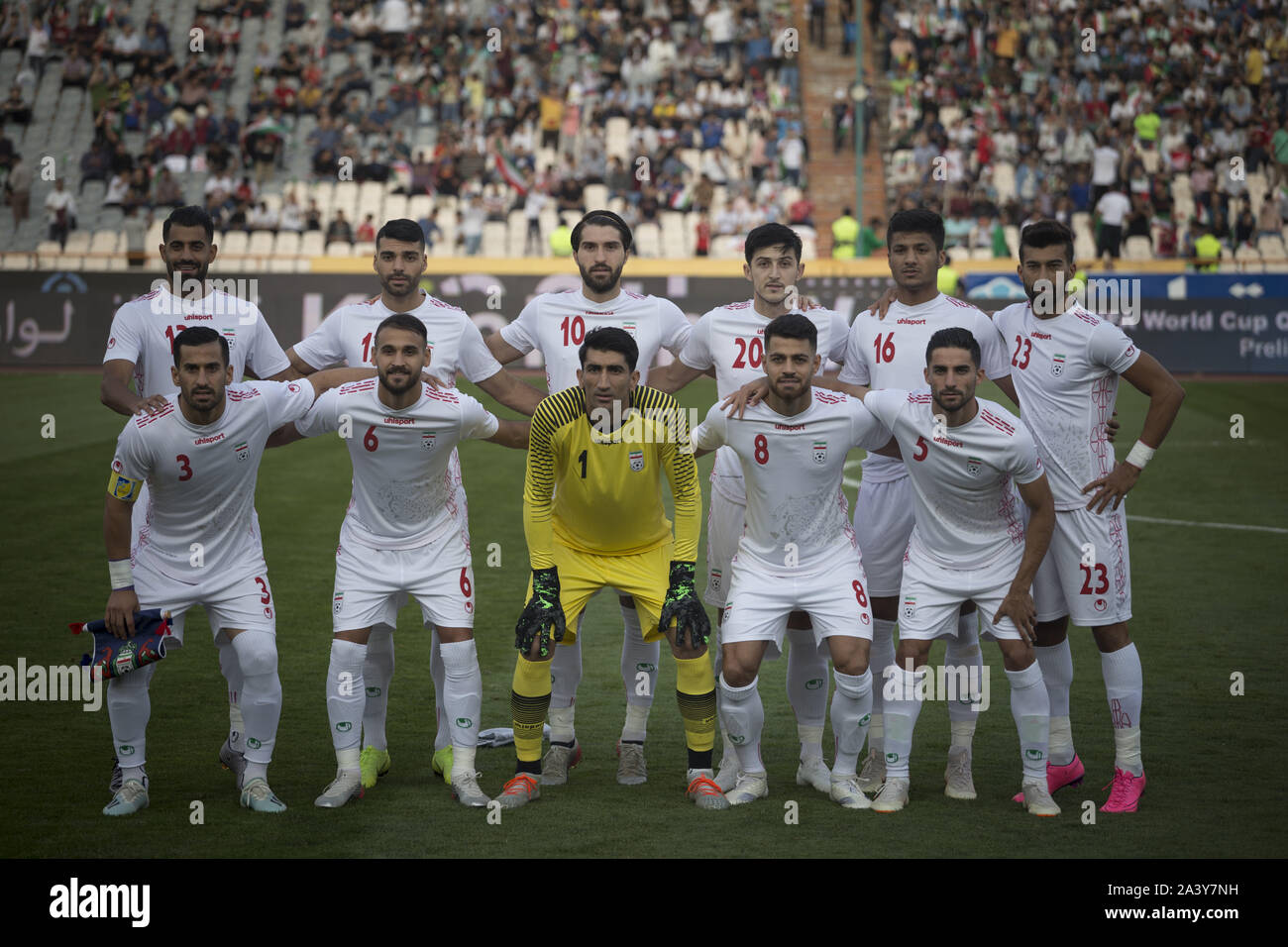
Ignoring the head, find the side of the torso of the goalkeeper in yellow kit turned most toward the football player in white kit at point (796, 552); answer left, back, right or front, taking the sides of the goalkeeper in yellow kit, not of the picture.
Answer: left

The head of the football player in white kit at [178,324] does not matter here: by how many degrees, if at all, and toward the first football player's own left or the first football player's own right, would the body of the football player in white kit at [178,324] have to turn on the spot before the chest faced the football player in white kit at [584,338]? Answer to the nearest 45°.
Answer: approximately 90° to the first football player's own left

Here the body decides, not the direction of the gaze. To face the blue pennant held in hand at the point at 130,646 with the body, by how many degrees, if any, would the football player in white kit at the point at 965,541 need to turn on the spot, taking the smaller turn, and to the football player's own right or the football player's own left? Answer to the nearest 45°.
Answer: approximately 90° to the football player's own right

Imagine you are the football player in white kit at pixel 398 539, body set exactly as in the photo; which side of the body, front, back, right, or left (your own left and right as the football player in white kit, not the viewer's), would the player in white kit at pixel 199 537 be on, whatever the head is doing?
right

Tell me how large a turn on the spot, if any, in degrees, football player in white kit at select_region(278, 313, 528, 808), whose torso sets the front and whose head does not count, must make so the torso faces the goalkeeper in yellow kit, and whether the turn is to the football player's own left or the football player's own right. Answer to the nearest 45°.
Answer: approximately 90° to the football player's own left

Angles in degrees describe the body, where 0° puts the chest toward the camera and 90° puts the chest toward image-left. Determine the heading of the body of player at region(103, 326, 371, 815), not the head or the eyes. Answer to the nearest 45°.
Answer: approximately 0°
